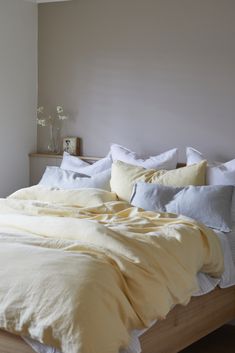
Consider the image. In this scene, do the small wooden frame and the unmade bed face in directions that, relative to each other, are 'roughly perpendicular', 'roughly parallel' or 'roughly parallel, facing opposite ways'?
roughly parallel

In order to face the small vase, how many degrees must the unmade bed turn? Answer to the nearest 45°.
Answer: approximately 135° to its right

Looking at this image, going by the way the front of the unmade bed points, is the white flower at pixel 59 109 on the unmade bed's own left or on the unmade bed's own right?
on the unmade bed's own right

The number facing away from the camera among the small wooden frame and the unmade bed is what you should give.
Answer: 0

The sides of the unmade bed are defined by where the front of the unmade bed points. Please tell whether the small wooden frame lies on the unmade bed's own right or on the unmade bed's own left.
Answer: on the unmade bed's own right

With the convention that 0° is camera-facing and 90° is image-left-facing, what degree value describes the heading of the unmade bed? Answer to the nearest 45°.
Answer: approximately 45°

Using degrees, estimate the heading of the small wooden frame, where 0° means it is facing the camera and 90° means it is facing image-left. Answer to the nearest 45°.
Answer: approximately 45°

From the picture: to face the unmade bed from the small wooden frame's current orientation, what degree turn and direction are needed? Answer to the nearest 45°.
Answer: approximately 45° to its left
